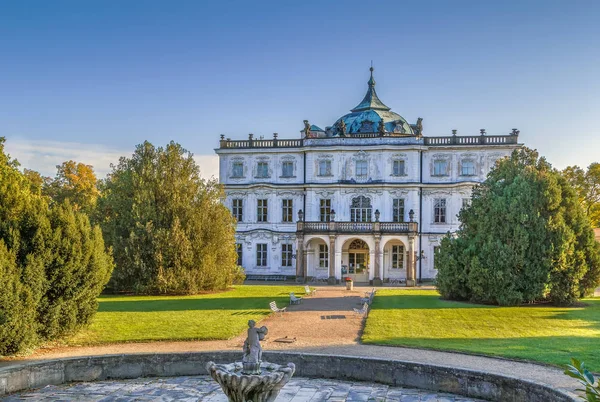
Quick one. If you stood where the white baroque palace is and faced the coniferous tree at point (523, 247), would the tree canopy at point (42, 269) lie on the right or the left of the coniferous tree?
right

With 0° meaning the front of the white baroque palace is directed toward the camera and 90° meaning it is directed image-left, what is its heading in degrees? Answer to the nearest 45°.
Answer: approximately 0°

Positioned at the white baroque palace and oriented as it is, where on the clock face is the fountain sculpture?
The fountain sculpture is roughly at 12 o'clock from the white baroque palace.

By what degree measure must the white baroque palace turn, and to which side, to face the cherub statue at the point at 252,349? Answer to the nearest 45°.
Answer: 0° — it already faces it

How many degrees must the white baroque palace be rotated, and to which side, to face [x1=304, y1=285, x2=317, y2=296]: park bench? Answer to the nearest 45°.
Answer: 0° — it already faces it

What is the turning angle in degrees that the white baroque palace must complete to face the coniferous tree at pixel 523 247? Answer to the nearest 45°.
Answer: approximately 45° to its left
